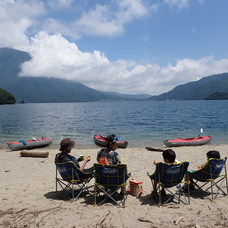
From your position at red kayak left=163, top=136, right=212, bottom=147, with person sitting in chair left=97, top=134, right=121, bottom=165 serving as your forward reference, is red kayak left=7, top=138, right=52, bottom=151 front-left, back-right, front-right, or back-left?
front-right

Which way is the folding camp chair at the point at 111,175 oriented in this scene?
away from the camera

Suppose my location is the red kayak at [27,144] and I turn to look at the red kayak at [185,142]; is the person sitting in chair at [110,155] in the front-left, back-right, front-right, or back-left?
front-right

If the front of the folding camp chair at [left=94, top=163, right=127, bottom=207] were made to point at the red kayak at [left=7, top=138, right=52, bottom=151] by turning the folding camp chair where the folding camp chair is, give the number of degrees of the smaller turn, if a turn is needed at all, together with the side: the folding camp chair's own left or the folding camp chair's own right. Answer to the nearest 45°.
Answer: approximately 45° to the folding camp chair's own left

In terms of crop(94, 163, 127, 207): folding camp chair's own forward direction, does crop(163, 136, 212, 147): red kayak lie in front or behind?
in front

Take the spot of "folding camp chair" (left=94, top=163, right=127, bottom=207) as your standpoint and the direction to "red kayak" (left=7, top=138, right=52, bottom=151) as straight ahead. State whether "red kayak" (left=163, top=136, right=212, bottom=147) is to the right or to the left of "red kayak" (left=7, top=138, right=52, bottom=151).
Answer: right
